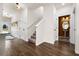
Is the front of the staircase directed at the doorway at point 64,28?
no
